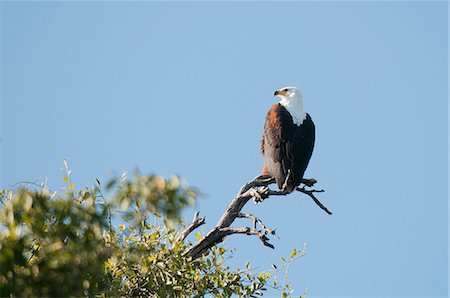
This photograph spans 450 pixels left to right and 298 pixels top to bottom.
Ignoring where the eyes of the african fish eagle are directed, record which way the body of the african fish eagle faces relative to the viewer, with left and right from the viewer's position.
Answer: facing away from the viewer and to the left of the viewer
